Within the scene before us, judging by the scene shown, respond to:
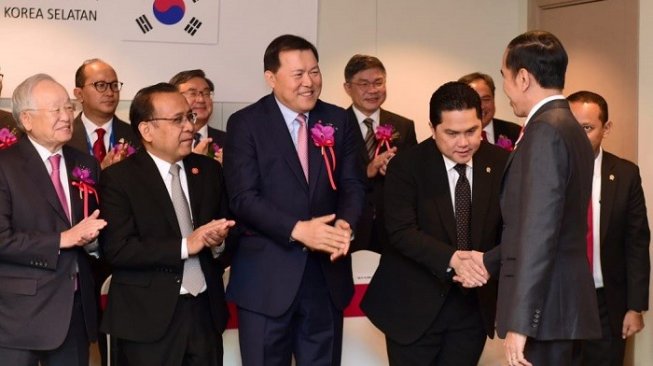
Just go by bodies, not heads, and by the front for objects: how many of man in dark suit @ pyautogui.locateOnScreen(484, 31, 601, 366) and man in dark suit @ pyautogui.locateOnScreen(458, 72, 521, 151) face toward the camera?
1

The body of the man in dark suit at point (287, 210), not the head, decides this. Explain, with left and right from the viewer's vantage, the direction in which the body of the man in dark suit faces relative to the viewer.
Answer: facing the viewer and to the right of the viewer

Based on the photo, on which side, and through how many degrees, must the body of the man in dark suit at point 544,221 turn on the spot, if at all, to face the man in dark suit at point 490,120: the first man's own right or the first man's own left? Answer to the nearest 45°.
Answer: approximately 90° to the first man's own right

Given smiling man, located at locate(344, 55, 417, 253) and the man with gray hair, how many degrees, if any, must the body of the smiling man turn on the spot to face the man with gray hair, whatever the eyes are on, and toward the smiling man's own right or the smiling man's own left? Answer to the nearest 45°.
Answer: approximately 90° to the smiling man's own right

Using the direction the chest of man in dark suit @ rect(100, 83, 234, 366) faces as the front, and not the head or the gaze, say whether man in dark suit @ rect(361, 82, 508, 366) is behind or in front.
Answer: in front

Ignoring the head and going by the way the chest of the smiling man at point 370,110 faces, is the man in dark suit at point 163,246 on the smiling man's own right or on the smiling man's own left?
on the smiling man's own right

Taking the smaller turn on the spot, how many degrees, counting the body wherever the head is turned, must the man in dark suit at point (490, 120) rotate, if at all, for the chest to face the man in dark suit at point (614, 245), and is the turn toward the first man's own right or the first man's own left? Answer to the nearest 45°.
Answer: approximately 45° to the first man's own left

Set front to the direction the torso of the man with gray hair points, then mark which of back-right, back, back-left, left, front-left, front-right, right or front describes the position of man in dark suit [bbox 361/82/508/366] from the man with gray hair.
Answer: front-left

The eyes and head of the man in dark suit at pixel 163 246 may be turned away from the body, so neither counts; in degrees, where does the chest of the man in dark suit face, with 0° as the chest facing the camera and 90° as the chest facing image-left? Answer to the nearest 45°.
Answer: approximately 315°

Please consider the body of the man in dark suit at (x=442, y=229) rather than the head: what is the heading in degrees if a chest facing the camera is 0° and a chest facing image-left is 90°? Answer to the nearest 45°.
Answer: approximately 315°

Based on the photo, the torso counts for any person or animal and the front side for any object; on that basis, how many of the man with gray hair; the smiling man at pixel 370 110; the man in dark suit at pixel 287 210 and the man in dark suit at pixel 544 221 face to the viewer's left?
1

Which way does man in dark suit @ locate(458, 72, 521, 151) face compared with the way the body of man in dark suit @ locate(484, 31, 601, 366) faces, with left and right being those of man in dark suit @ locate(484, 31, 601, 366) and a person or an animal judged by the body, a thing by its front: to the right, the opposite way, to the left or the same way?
to the left
